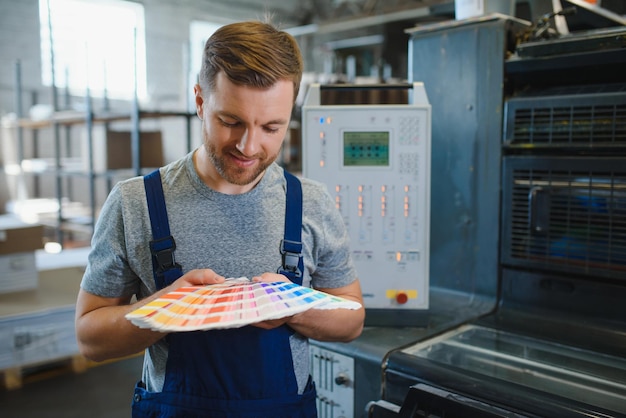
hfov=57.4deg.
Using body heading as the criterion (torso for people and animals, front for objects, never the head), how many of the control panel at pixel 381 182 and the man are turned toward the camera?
2

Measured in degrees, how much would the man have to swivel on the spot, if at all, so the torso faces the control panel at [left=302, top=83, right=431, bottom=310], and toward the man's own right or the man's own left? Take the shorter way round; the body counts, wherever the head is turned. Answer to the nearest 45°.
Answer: approximately 135° to the man's own left

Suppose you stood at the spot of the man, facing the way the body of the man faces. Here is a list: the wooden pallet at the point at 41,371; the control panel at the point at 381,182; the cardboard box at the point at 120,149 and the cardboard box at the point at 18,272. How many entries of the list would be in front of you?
0

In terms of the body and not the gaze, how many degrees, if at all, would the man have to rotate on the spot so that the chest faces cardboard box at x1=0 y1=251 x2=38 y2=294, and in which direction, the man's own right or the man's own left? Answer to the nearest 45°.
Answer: approximately 135° to the man's own right

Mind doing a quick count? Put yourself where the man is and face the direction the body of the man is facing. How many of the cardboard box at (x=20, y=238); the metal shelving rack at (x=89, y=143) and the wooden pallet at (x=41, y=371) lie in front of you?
0

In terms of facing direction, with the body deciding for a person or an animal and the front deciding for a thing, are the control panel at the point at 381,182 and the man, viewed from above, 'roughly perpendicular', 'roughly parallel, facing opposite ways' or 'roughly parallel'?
roughly parallel

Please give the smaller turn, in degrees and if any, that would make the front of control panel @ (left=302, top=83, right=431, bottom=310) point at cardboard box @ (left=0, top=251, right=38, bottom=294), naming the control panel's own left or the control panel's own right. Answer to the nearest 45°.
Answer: approximately 135° to the control panel's own right

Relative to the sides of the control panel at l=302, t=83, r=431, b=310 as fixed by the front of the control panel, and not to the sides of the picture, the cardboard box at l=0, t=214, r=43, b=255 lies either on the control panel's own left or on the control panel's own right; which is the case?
on the control panel's own right

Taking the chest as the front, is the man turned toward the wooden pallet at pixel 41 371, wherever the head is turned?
no

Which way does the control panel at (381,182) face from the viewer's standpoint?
toward the camera

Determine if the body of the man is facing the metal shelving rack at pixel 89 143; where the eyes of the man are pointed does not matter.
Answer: no

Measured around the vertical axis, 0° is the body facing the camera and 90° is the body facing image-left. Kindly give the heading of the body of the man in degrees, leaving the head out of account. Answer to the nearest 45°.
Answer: approximately 0°

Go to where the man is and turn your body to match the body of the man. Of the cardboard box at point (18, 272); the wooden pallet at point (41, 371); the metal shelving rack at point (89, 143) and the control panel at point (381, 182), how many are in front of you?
0

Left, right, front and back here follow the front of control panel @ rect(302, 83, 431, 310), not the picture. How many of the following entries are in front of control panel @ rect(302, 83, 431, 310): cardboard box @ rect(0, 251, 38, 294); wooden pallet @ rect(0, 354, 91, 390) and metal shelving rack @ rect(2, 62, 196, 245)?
0

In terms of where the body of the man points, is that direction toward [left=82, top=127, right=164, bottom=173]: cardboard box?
no

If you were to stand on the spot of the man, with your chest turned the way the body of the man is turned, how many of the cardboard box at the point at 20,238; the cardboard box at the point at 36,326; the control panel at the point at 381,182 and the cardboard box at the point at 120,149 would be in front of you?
0

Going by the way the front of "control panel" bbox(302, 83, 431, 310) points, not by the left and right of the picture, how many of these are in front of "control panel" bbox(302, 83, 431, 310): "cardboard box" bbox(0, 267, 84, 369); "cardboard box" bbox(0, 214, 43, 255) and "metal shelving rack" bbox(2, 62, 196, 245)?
0
